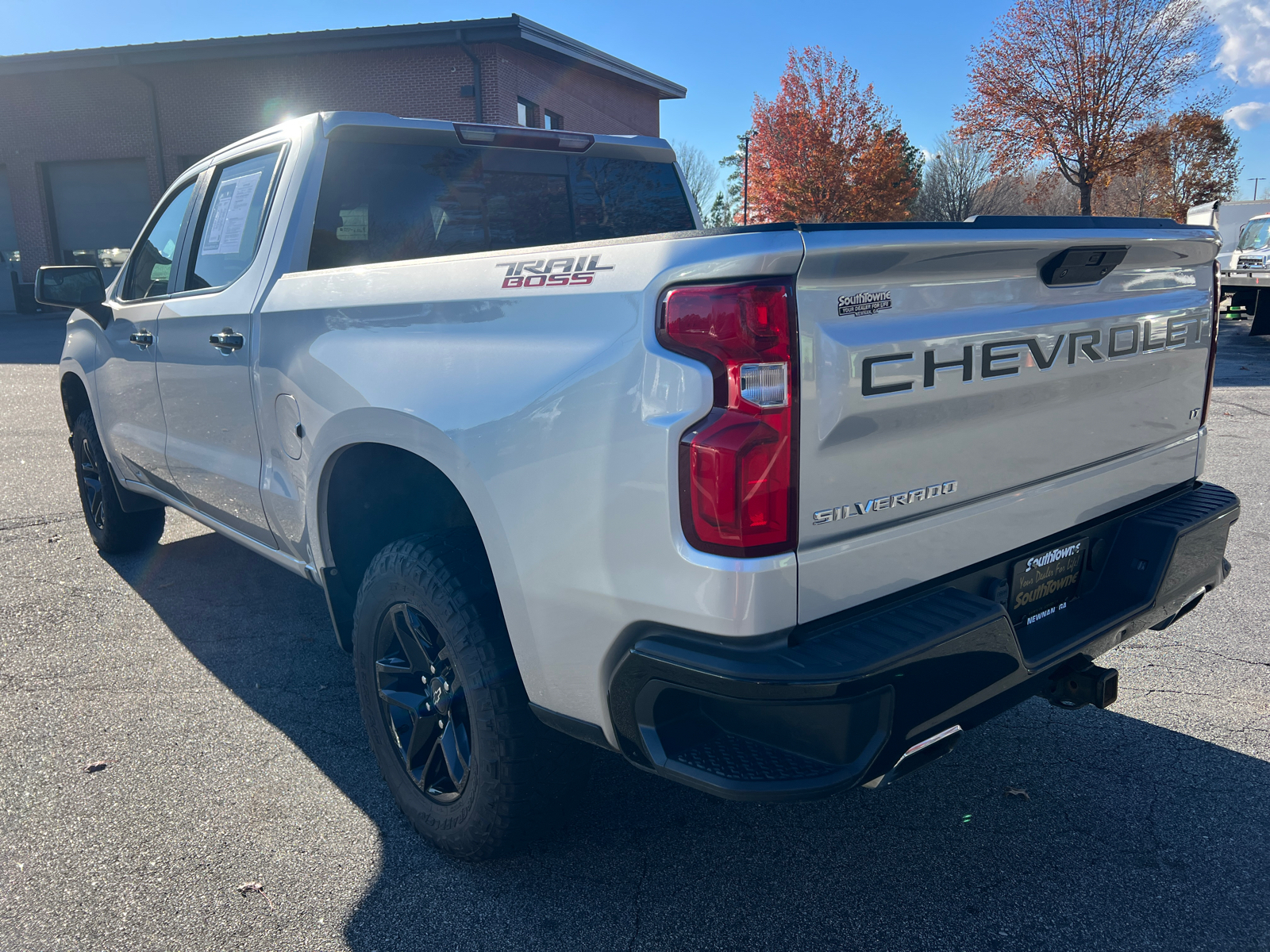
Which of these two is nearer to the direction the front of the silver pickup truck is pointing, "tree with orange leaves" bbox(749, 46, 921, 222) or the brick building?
the brick building

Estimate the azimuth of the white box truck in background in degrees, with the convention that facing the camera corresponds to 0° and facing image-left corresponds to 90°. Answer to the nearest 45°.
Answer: approximately 315°

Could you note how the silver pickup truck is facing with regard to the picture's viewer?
facing away from the viewer and to the left of the viewer

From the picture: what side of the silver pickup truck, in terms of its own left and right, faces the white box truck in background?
right

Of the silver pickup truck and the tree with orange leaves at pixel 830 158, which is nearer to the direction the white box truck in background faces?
the silver pickup truck

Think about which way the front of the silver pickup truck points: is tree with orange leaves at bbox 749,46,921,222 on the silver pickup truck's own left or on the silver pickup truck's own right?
on the silver pickup truck's own right

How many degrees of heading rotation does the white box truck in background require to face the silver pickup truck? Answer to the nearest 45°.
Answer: approximately 45° to its right
